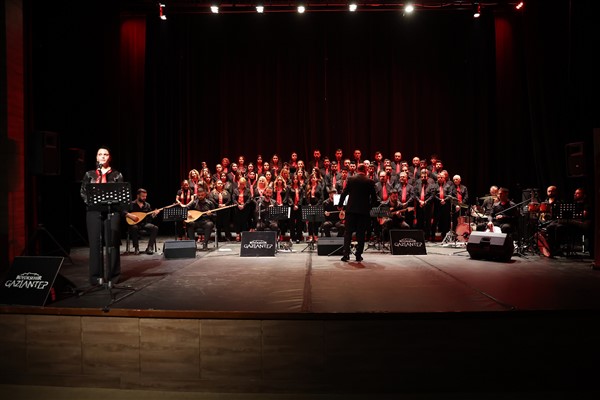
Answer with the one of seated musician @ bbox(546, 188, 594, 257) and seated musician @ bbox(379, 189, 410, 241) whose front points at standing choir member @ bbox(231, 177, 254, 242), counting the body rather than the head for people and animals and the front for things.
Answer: seated musician @ bbox(546, 188, 594, 257)

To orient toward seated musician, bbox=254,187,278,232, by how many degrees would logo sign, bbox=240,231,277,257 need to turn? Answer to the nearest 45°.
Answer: approximately 180°

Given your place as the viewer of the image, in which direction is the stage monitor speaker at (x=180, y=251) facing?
facing away from the viewer

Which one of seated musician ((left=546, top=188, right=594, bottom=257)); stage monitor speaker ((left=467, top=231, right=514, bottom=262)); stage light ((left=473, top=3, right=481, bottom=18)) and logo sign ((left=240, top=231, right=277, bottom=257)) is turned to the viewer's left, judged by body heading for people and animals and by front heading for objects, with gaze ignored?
the seated musician

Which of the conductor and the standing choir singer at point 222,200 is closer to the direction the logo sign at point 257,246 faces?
the conductor

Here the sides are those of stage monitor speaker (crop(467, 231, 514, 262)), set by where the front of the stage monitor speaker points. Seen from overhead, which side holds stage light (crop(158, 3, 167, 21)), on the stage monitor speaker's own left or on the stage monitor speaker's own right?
on the stage monitor speaker's own left

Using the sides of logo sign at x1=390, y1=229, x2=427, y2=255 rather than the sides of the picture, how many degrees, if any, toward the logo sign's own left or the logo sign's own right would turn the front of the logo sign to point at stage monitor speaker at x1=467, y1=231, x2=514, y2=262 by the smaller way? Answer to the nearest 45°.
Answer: approximately 90° to the logo sign's own left

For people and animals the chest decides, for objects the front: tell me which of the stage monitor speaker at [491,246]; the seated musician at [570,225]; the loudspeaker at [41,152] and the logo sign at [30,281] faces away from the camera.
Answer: the stage monitor speaker

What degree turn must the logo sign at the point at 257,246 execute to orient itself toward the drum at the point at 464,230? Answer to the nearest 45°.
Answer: approximately 90° to its left

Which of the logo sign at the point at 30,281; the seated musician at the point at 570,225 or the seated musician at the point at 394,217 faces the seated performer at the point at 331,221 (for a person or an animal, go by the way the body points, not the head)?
the seated musician at the point at 570,225

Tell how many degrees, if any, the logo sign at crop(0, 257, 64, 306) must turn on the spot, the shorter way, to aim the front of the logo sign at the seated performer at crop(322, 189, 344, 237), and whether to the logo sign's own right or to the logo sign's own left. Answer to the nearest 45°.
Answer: approximately 135° to the logo sign's own left

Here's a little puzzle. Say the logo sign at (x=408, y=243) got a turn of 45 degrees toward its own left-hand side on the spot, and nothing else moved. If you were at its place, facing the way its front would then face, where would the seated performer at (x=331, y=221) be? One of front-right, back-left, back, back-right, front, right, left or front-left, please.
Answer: back

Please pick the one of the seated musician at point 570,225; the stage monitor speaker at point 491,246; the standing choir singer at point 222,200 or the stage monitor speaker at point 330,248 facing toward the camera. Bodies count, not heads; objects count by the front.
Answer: the standing choir singer at point 222,200

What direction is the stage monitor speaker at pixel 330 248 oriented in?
away from the camera

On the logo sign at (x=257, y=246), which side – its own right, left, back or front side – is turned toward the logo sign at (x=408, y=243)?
left

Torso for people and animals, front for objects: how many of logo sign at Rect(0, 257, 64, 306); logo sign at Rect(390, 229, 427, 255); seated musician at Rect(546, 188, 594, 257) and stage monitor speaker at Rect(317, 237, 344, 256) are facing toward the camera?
2

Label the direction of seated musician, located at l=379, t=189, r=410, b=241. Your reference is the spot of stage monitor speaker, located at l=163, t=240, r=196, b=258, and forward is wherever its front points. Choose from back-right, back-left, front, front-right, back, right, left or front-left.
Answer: right
